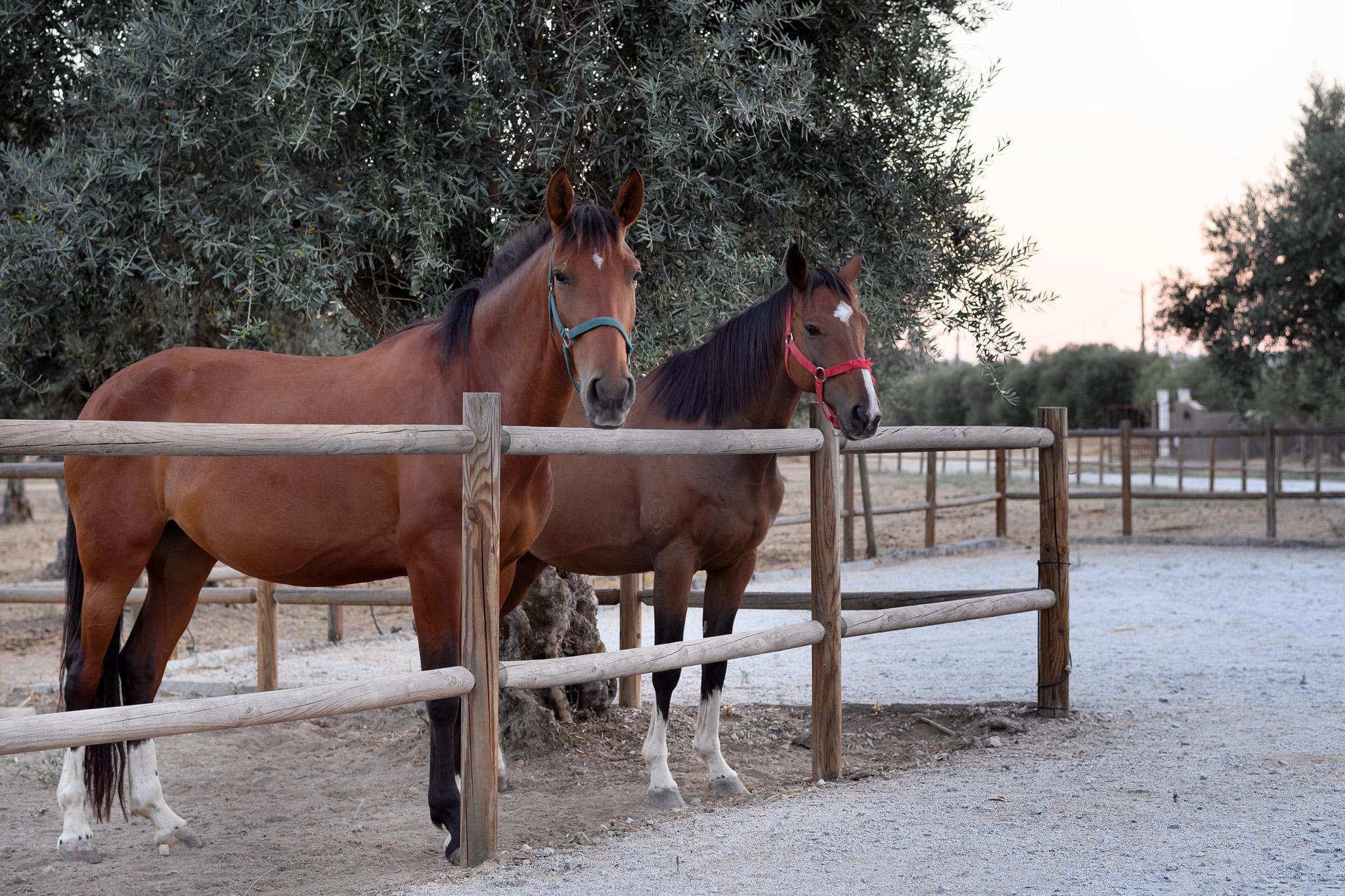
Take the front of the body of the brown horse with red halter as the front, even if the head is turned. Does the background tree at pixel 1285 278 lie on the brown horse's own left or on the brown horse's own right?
on the brown horse's own left

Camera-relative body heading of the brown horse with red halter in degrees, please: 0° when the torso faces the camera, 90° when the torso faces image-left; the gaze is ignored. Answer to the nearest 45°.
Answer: approximately 315°

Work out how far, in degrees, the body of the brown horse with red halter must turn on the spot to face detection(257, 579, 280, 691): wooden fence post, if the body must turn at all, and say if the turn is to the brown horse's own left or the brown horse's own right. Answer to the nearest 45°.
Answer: approximately 180°

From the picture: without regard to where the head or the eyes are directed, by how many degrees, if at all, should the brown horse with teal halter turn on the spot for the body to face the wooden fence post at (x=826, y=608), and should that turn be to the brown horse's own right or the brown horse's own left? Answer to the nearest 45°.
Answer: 0° — it already faces it

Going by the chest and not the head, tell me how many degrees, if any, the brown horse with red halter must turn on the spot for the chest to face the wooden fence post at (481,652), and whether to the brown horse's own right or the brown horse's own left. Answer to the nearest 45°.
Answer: approximately 90° to the brown horse's own right

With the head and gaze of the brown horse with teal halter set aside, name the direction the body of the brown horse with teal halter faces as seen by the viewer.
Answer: to the viewer's right
